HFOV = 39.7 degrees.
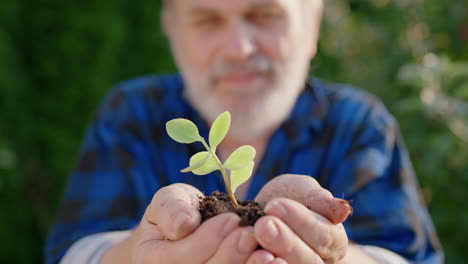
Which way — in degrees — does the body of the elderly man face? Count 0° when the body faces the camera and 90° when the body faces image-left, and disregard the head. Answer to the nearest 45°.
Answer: approximately 0°
